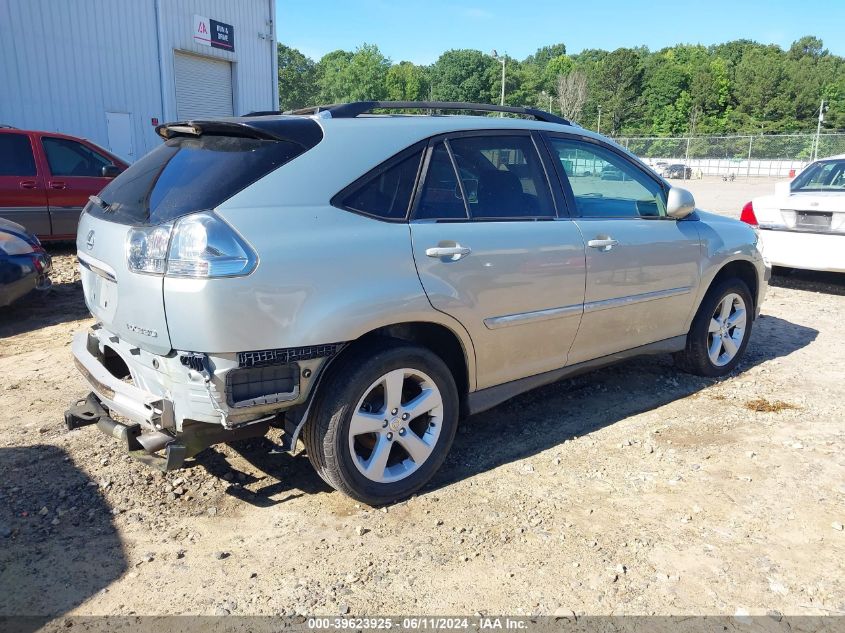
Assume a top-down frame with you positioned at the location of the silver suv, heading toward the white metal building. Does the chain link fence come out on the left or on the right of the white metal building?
right

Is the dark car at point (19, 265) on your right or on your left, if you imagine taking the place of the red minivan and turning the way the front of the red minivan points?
on your right

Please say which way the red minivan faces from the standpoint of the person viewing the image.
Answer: facing to the right of the viewer

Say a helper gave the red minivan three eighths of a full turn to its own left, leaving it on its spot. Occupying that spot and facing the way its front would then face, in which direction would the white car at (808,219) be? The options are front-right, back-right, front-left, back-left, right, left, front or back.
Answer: back

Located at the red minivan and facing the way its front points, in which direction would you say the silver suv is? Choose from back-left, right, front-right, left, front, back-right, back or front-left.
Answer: right

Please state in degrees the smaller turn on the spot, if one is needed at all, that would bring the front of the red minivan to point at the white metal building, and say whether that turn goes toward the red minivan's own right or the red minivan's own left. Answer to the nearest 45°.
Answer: approximately 90° to the red minivan's own left

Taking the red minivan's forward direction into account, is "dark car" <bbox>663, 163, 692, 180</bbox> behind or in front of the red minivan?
in front

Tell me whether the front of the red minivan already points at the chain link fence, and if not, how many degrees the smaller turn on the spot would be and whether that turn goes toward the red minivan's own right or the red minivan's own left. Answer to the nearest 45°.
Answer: approximately 45° to the red minivan's own left

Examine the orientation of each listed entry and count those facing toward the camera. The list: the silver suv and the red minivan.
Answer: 0

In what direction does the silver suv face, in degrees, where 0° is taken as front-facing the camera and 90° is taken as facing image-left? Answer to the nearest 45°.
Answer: approximately 225°

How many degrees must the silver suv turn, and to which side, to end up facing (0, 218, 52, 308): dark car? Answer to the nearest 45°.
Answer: approximately 90° to its left

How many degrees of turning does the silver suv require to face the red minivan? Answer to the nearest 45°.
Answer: approximately 90° to its left

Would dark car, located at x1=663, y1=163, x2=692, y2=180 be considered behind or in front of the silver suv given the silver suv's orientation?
in front

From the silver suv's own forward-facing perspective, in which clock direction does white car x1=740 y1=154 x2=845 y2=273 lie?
The white car is roughly at 12 o'clock from the silver suv.
